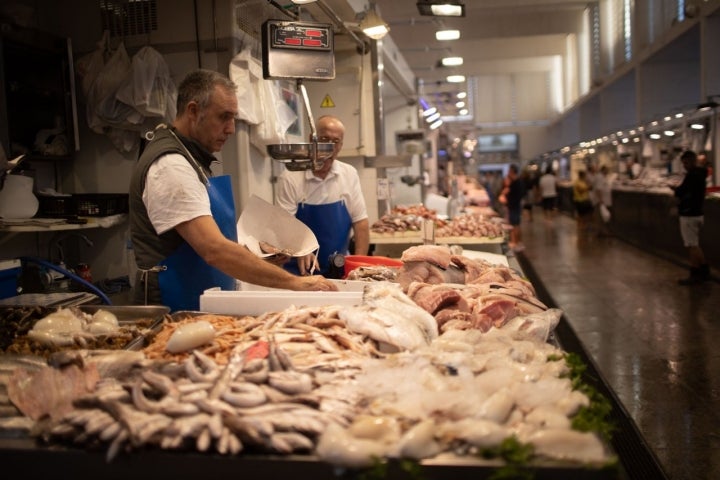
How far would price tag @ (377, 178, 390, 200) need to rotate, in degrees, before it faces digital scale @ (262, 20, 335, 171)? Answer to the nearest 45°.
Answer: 0° — it already faces it

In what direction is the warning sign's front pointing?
toward the camera

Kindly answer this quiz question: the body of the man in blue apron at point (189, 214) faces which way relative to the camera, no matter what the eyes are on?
to the viewer's right

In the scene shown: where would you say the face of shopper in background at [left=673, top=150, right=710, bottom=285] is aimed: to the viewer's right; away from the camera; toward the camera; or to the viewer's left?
to the viewer's left

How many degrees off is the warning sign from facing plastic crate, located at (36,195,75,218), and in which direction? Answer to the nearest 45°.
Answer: approximately 45° to its right

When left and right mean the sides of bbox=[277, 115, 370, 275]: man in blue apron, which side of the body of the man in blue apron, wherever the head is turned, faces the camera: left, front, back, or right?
front

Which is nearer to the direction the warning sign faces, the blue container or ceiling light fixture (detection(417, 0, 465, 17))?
the blue container

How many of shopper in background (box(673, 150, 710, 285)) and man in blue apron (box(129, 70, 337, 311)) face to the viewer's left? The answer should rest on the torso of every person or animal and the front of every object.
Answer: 1

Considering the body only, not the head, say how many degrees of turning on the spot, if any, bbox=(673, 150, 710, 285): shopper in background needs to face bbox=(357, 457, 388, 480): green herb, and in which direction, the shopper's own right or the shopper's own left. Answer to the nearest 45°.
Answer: approximately 90° to the shopper's own left

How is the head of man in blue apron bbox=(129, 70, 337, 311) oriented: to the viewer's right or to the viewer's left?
to the viewer's right

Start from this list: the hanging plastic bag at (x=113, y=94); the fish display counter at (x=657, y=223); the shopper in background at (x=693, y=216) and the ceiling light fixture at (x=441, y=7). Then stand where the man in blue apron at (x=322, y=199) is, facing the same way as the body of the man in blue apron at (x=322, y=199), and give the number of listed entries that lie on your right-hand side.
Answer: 1

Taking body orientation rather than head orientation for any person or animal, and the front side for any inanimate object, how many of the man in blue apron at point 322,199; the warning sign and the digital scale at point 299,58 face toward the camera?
3

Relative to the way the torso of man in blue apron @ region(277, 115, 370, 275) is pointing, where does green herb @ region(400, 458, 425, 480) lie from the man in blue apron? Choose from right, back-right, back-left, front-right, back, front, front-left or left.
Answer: front

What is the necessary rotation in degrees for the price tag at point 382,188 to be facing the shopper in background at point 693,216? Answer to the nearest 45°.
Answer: approximately 90° to its left

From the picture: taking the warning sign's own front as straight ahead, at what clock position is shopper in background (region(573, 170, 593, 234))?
The shopper in background is roughly at 7 o'clock from the warning sign.
